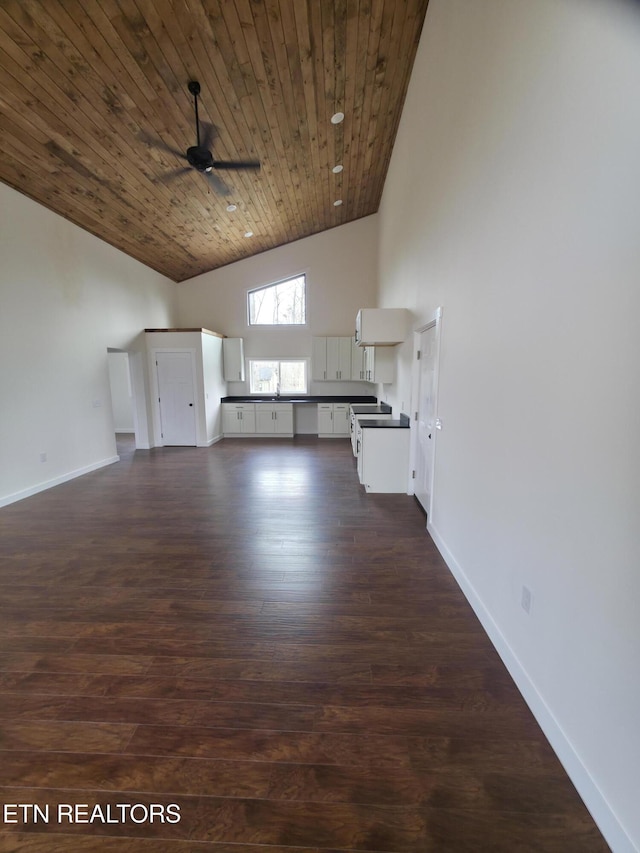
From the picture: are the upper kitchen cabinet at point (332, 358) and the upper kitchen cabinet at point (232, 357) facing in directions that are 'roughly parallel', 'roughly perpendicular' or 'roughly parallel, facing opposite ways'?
roughly parallel

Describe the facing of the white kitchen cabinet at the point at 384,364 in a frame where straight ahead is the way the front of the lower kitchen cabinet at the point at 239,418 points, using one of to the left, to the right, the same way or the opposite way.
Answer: to the right

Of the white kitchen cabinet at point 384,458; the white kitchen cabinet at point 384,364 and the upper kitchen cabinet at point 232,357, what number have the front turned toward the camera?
1

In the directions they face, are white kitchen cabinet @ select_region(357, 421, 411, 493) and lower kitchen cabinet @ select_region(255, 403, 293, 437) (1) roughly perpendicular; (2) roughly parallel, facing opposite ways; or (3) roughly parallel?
roughly perpendicular

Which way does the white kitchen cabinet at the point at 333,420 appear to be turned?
toward the camera

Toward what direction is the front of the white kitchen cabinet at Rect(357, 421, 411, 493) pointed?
to the viewer's left

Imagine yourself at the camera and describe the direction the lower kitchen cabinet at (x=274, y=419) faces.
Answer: facing the viewer

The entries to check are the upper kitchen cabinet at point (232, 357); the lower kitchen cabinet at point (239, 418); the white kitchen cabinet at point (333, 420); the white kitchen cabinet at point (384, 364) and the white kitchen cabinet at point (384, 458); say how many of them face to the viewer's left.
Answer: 2

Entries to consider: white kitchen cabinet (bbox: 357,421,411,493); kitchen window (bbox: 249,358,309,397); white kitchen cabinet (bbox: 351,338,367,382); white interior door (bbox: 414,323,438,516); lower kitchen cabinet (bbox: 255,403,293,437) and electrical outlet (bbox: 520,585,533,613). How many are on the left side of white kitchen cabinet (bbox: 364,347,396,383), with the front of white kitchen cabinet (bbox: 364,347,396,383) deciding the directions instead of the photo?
3

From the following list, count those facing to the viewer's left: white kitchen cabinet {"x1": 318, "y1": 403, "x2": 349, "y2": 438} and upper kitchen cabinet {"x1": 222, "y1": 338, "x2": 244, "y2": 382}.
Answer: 0

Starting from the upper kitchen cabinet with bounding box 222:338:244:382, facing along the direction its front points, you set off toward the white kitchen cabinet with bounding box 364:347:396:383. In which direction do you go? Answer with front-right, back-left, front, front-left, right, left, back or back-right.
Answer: front-left

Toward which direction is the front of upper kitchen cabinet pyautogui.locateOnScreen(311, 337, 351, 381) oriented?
toward the camera

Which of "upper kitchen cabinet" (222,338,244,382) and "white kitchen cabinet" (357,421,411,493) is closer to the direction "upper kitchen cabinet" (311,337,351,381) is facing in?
the white kitchen cabinet

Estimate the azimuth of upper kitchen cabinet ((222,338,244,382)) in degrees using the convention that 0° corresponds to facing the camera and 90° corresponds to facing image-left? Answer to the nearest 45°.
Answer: approximately 0°

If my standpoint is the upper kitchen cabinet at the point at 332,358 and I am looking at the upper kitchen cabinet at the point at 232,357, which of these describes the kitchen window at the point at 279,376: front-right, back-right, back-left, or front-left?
front-right
